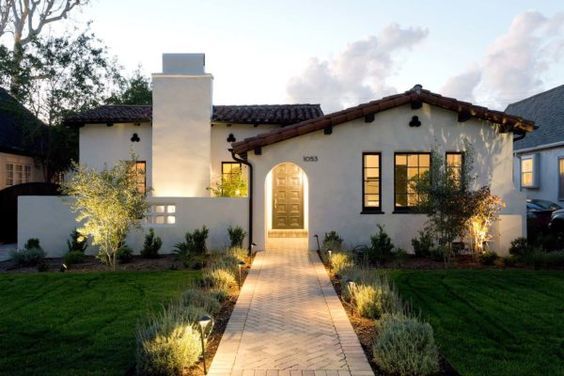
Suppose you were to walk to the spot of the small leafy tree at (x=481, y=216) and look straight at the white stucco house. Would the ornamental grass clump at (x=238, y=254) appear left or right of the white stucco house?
left

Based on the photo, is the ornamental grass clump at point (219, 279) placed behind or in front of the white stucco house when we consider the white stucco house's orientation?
in front

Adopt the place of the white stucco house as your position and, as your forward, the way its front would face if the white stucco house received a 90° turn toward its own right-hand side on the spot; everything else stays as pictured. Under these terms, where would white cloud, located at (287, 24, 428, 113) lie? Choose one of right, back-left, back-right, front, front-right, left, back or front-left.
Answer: right

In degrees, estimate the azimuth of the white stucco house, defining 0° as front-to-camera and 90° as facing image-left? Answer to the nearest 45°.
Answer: approximately 0°

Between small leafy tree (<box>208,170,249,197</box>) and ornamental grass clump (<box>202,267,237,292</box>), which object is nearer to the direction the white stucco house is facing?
the ornamental grass clump

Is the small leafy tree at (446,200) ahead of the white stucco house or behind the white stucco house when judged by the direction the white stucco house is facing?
ahead
